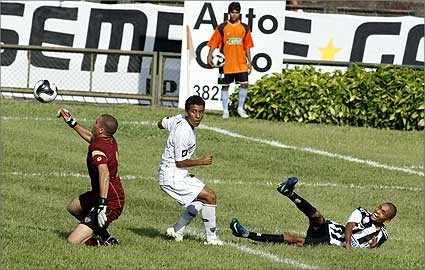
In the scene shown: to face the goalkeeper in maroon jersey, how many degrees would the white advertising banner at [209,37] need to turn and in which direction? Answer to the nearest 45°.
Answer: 0° — it already faces them

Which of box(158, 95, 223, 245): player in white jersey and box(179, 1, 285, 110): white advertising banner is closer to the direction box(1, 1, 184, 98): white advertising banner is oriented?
the player in white jersey

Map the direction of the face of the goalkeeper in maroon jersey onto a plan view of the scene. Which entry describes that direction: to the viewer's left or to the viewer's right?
to the viewer's left

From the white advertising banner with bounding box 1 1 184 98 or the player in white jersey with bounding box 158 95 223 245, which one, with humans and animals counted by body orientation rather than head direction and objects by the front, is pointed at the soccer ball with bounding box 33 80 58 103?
the white advertising banner

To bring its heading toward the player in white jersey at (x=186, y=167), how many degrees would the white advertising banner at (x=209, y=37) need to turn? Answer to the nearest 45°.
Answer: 0° — it already faces them
